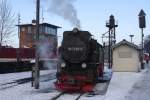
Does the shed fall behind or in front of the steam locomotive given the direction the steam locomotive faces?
behind

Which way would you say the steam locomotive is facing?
toward the camera
